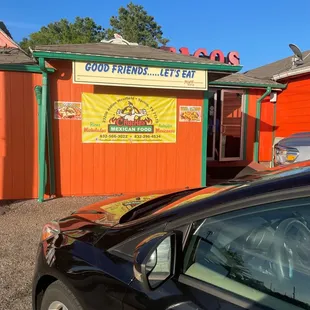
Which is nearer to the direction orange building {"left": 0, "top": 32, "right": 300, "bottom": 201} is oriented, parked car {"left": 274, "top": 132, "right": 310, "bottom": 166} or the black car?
the black car

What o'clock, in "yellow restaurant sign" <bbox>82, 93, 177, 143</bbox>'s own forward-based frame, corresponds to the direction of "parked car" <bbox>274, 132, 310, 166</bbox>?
The parked car is roughly at 10 o'clock from the yellow restaurant sign.

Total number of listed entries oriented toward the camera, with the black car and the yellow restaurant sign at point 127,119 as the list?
1

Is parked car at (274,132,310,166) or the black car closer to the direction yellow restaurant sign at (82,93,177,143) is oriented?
the black car

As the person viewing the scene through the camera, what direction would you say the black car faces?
facing away from the viewer and to the left of the viewer

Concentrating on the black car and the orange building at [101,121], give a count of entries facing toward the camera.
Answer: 1

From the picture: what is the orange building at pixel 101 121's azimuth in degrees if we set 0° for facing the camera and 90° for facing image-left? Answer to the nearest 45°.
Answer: approximately 0°
